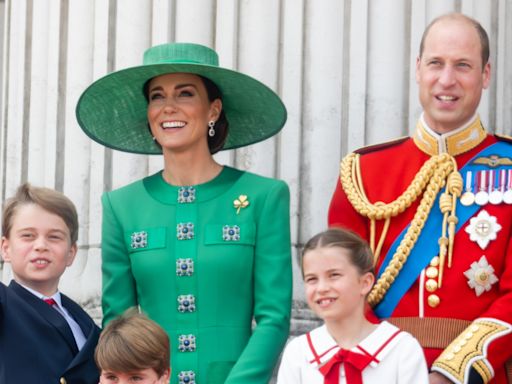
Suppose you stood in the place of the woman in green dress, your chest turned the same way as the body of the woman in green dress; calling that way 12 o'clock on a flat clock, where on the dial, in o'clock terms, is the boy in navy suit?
The boy in navy suit is roughly at 3 o'clock from the woman in green dress.

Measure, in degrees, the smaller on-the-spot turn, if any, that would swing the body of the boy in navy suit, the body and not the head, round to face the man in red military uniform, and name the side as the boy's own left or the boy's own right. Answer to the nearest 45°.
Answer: approximately 45° to the boy's own left

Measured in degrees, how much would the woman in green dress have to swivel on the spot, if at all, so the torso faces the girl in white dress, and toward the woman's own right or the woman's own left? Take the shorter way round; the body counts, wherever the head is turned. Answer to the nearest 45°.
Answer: approximately 45° to the woman's own left

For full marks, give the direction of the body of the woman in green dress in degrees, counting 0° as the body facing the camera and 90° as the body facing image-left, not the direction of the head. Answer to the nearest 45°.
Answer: approximately 0°
